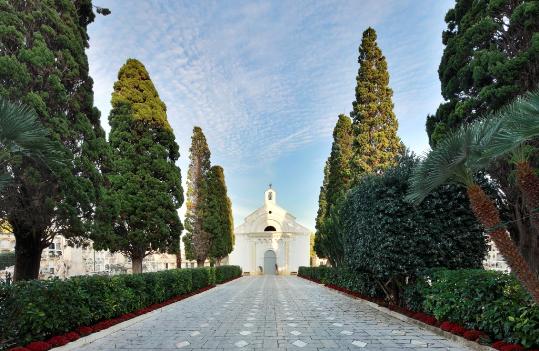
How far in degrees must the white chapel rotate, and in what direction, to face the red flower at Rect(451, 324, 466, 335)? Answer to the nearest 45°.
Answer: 0° — it already faces it

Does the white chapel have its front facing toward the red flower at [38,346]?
yes

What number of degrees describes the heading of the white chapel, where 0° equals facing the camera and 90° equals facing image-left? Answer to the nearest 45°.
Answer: approximately 0°

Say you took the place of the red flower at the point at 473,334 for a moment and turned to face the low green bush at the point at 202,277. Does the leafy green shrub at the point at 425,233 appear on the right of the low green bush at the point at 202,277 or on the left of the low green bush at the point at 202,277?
right

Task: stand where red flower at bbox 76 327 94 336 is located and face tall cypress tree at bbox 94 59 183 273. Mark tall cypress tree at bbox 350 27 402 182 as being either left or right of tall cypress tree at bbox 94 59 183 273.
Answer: right

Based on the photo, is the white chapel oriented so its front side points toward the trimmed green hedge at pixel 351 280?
yes

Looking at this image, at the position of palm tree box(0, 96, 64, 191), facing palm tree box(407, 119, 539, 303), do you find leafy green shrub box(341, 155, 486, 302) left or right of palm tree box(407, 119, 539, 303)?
left

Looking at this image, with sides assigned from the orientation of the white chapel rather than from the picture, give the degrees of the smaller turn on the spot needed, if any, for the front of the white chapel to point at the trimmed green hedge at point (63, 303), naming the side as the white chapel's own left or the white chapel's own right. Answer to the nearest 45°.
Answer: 0° — it already faces it

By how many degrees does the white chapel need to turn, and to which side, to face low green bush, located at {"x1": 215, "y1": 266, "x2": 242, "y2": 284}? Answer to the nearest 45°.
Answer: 0° — it already faces it
